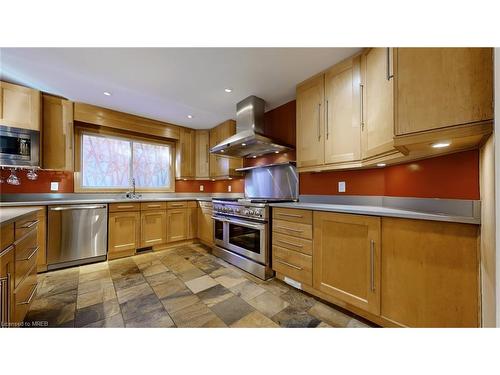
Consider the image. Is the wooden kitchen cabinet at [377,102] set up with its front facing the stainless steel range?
no

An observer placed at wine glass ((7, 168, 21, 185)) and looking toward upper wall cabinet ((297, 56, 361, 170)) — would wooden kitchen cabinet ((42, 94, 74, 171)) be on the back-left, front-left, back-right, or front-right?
front-left

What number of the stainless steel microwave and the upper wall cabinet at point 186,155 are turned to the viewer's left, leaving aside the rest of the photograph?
0

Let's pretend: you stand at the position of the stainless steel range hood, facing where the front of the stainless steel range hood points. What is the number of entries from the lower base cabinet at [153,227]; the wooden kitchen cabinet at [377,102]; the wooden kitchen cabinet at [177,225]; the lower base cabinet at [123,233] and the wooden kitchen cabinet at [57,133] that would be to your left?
1

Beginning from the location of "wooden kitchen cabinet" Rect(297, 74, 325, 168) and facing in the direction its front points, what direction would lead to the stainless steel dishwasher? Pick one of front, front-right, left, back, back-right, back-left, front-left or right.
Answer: front-right

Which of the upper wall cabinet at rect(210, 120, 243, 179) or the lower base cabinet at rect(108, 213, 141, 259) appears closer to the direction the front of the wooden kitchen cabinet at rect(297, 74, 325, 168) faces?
the lower base cabinet

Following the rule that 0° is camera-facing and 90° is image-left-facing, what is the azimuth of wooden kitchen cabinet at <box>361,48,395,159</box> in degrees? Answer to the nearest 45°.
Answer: approximately 45°

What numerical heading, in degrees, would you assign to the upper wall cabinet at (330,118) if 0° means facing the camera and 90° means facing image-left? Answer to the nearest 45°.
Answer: approximately 45°

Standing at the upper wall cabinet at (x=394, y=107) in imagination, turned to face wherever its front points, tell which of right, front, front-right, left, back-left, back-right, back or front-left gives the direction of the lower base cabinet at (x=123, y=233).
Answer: front-right

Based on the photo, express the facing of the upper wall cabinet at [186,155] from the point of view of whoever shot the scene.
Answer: facing the viewer and to the right of the viewer

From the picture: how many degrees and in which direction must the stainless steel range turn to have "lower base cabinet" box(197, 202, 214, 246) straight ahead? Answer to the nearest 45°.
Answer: approximately 90° to its right

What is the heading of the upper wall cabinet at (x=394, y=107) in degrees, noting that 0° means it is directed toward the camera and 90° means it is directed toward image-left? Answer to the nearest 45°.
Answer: approximately 45°

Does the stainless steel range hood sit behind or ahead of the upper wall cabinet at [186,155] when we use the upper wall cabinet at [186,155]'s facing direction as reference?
ahead

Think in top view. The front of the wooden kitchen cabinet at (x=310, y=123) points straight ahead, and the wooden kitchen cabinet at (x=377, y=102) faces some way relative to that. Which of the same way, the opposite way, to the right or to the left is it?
the same way
